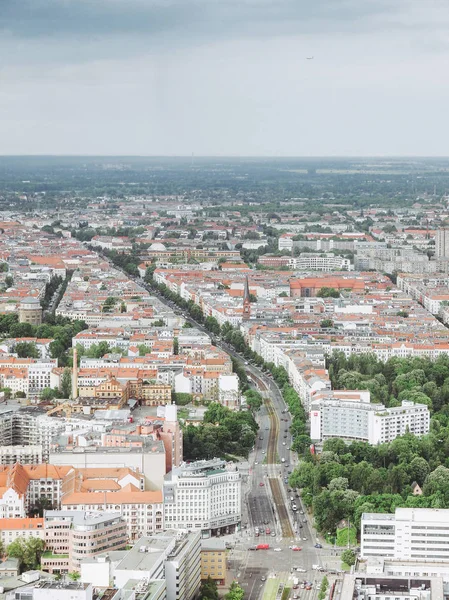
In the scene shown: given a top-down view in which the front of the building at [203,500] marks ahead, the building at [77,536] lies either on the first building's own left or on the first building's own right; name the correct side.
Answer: on the first building's own right

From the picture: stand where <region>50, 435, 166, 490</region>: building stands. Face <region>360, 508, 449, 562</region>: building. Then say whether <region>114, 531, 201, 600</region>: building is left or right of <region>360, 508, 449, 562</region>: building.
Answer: right

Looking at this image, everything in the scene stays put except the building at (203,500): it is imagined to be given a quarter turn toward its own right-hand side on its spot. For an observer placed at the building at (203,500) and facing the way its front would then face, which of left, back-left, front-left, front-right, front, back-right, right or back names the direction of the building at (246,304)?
back-right

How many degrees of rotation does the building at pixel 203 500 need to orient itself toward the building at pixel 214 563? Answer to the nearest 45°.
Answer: approximately 45° to its right

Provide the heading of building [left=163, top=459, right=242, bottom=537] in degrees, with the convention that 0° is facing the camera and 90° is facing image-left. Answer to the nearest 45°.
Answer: approximately 315°

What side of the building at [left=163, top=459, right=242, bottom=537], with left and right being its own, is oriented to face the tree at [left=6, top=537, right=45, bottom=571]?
right

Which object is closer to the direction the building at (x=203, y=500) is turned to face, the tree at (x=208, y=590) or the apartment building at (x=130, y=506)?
the tree

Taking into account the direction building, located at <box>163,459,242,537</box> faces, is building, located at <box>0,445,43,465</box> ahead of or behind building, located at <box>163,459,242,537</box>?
behind

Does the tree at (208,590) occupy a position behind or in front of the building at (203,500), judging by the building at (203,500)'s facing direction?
in front

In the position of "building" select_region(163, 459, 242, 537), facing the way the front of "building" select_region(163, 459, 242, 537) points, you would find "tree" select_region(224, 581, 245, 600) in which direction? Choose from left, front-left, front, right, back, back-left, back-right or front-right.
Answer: front-right

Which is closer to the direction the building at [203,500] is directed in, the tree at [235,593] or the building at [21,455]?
the tree
